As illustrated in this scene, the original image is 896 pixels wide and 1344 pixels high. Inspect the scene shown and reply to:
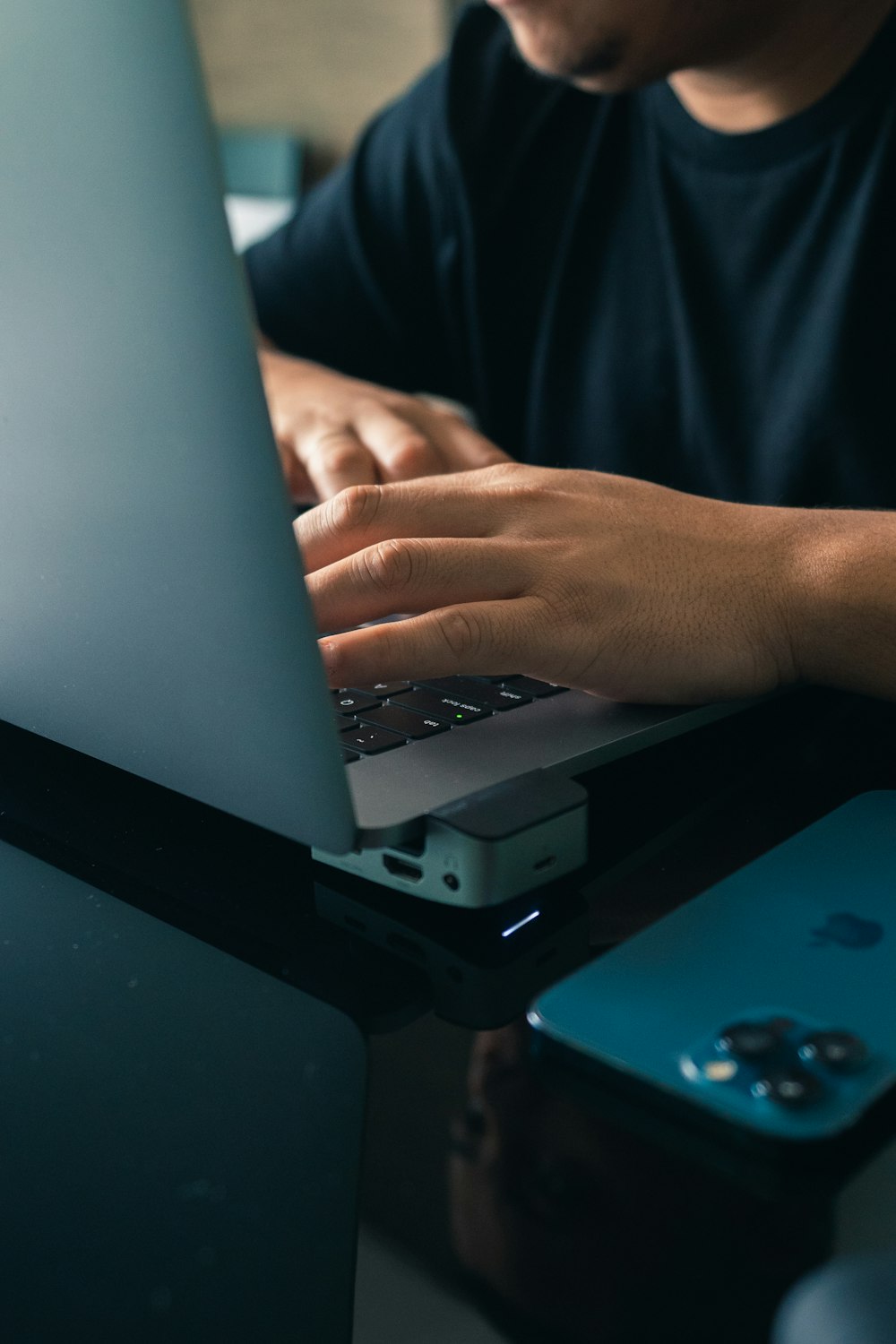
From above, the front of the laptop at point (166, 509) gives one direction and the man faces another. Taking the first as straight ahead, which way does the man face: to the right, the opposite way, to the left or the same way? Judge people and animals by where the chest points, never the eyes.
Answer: the opposite way

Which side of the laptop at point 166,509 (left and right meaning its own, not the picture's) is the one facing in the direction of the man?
front

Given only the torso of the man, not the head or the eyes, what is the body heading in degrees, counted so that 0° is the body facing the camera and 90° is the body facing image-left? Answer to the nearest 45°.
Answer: approximately 45°

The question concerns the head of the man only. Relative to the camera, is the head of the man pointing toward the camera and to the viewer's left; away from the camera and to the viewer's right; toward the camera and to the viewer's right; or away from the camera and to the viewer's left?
toward the camera and to the viewer's left

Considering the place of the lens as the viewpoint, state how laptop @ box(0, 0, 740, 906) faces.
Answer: facing away from the viewer and to the right of the viewer

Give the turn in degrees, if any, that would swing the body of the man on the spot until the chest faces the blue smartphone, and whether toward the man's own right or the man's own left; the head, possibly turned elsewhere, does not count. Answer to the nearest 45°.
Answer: approximately 45° to the man's own left
